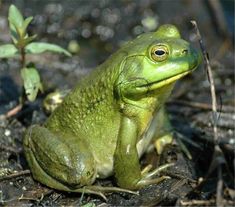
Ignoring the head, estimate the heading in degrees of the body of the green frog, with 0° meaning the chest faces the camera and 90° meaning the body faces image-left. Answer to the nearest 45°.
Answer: approximately 270°

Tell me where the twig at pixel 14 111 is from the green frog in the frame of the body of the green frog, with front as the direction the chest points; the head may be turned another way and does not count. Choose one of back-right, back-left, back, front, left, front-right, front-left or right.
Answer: back-left

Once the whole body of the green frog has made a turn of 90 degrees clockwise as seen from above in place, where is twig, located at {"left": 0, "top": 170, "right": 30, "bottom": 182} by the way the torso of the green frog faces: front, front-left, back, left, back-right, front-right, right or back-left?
right

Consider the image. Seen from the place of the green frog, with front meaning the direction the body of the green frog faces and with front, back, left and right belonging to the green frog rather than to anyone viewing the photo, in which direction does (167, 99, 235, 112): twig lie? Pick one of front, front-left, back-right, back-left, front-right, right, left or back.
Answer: front-left

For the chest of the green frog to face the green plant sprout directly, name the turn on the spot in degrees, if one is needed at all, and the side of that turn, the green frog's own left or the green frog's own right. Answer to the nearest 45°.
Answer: approximately 135° to the green frog's own left
